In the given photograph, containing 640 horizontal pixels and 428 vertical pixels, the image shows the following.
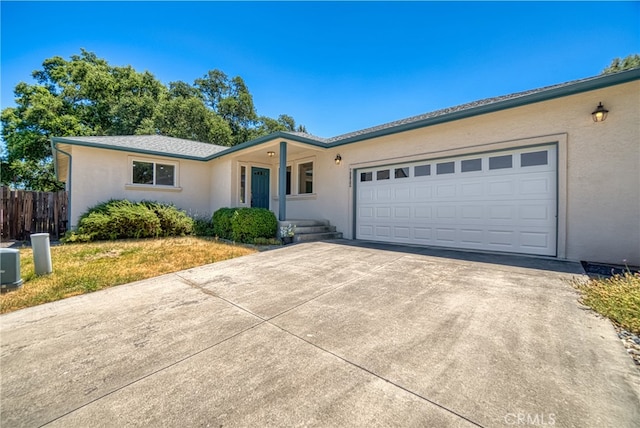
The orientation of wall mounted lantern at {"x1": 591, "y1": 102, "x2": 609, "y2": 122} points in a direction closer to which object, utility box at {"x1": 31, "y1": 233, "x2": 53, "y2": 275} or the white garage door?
the utility box

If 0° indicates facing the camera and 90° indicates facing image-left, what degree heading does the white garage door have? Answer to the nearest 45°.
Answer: approximately 45°

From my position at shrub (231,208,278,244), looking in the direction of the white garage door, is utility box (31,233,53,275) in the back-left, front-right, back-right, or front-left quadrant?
back-right

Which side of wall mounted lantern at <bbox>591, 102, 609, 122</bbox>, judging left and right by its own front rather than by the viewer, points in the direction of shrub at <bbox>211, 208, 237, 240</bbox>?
right

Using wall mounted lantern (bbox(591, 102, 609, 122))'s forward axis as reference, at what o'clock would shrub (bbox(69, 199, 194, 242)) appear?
The shrub is roughly at 2 o'clock from the wall mounted lantern.

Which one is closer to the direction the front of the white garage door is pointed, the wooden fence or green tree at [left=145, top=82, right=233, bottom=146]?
the wooden fence

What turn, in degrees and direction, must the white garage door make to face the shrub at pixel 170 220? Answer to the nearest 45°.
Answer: approximately 45° to its right

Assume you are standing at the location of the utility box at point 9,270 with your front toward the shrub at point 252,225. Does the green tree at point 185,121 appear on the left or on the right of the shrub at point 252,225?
left

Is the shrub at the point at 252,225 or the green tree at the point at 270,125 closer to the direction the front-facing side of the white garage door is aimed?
the shrub

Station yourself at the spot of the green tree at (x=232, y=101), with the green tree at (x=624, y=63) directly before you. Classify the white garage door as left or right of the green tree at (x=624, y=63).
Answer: right

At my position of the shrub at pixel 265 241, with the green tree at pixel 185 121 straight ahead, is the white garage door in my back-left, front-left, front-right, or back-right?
back-right

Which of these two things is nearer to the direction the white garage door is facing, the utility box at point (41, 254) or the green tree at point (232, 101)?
the utility box
